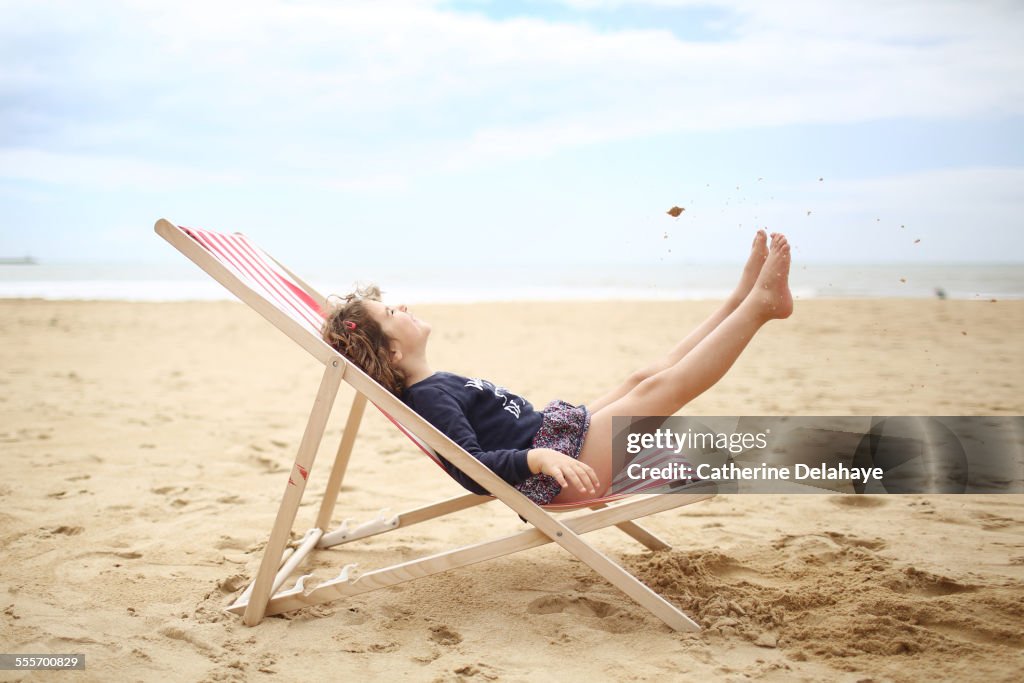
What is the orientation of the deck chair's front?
to the viewer's right

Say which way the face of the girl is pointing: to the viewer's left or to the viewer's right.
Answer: to the viewer's right
